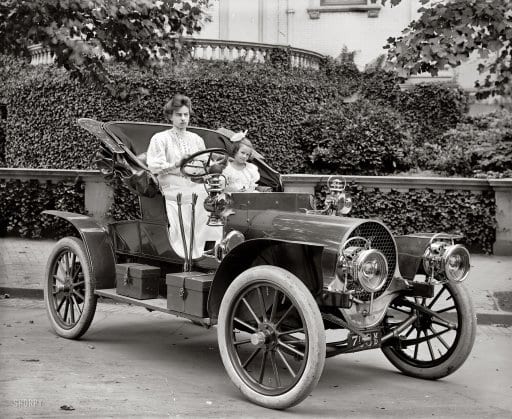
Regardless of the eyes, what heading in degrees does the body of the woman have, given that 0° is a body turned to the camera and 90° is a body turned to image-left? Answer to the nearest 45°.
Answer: approximately 315°

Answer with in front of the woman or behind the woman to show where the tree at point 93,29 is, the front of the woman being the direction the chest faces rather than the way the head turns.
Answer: behind

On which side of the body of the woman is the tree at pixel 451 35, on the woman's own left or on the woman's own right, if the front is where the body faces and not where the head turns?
on the woman's own left

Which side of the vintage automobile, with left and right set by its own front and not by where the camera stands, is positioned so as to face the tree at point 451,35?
left

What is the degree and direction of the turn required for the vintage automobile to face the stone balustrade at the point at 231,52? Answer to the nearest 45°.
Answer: approximately 135° to its left

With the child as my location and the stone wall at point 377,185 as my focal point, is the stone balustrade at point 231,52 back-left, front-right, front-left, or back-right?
front-left

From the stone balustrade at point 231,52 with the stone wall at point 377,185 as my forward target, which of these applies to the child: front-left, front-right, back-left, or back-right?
front-right

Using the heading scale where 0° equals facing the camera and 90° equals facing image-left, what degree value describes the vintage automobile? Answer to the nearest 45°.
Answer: approximately 315°
